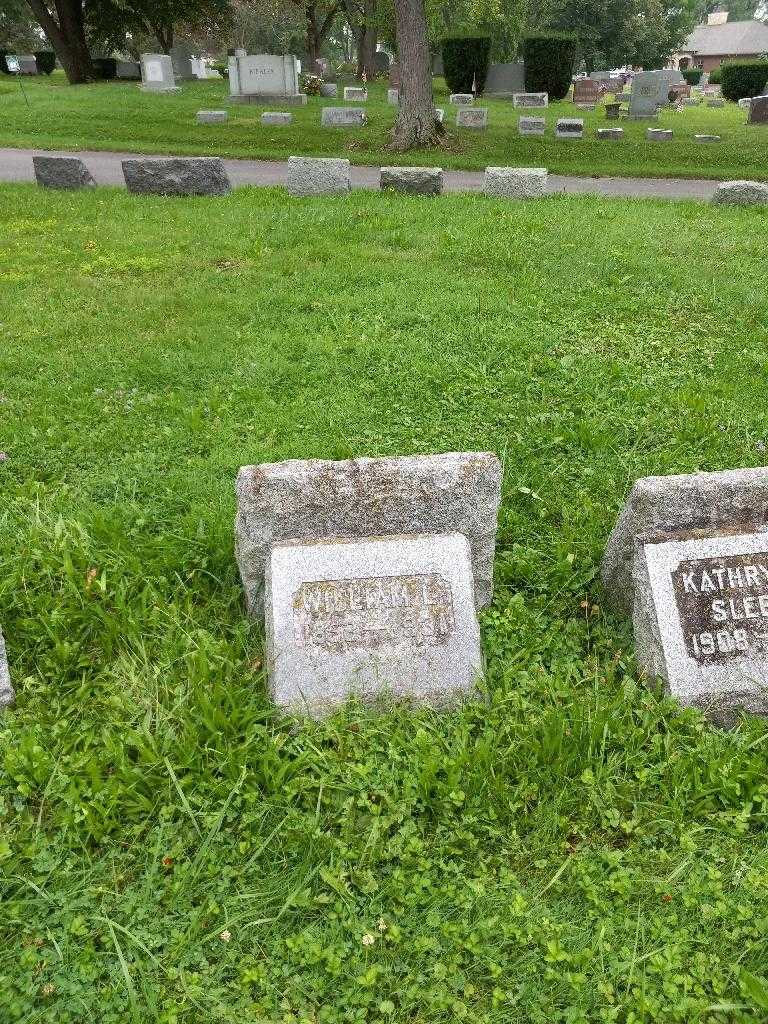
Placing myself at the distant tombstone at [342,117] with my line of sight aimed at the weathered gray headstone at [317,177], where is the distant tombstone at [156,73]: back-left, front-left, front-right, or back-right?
back-right

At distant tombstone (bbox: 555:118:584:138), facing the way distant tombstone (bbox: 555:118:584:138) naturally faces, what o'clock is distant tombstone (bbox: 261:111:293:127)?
distant tombstone (bbox: 261:111:293:127) is roughly at 3 o'clock from distant tombstone (bbox: 555:118:584:138).

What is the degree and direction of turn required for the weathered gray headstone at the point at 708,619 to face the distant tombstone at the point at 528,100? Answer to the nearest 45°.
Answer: approximately 180°

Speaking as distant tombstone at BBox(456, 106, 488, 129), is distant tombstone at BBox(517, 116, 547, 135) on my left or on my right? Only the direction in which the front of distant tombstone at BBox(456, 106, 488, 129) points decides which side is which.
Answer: on my left

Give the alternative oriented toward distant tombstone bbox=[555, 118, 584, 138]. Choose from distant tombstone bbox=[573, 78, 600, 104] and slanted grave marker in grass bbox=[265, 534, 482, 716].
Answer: distant tombstone bbox=[573, 78, 600, 104]
